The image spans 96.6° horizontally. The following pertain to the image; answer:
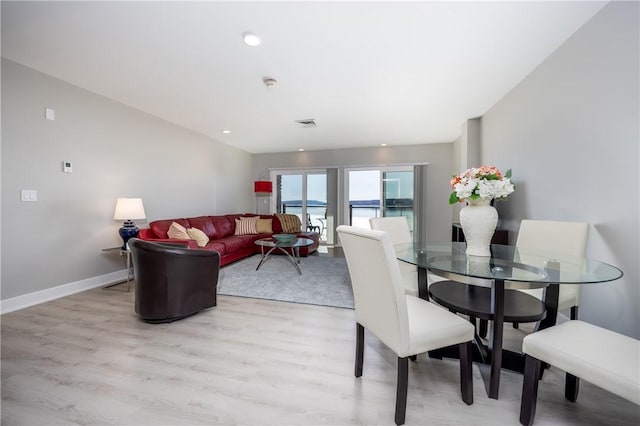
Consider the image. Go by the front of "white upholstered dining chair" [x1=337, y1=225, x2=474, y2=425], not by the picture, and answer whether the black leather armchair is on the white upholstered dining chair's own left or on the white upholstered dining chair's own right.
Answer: on the white upholstered dining chair's own left

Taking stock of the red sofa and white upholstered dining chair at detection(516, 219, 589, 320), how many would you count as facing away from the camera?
0

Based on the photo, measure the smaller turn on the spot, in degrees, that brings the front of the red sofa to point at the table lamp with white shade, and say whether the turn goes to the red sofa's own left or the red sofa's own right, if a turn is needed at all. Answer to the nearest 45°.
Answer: approximately 90° to the red sofa's own right

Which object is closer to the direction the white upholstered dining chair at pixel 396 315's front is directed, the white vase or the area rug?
the white vase

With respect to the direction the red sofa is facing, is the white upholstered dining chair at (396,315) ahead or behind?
ahead

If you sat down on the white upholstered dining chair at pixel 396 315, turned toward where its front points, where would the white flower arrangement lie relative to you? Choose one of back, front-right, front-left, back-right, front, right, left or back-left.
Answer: front

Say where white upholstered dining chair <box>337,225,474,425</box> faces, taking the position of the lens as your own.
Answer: facing away from the viewer and to the right of the viewer

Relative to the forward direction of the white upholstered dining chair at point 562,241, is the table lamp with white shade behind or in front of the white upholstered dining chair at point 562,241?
in front

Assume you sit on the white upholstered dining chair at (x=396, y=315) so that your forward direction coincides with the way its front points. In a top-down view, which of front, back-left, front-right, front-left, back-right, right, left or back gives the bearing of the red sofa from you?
left

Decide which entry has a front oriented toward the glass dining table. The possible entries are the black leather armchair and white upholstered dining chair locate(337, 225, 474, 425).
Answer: the white upholstered dining chair

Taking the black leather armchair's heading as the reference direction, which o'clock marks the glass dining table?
The glass dining table is roughly at 3 o'clock from the black leather armchair.

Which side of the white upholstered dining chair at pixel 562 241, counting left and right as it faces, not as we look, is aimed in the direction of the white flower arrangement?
front

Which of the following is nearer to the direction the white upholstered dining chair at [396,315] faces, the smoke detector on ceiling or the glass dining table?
the glass dining table

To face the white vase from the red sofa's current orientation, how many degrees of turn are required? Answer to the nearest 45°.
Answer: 0° — it already faces it

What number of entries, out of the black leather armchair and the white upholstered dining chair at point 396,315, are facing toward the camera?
0

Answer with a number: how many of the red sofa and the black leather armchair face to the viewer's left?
0

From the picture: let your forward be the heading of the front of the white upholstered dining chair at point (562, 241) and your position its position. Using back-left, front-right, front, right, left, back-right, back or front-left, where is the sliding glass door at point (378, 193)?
right

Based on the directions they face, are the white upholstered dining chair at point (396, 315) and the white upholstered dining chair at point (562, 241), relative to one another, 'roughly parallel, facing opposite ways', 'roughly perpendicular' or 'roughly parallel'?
roughly parallel, facing opposite ways
